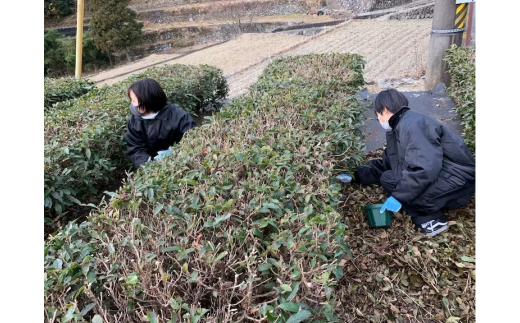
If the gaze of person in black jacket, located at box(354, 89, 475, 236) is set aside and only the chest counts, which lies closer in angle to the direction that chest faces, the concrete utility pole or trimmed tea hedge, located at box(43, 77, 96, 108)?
the trimmed tea hedge

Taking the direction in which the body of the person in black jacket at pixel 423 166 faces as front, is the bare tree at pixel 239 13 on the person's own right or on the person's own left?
on the person's own right

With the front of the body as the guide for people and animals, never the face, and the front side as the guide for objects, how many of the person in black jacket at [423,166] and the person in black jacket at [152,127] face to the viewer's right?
0

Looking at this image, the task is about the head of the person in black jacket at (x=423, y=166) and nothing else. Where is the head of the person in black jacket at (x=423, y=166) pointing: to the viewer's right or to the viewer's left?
to the viewer's left

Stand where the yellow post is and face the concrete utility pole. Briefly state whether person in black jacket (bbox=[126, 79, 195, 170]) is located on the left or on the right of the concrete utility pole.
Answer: right

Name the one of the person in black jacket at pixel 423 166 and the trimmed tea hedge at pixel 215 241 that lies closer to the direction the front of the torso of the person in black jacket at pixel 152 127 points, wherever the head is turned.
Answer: the trimmed tea hedge

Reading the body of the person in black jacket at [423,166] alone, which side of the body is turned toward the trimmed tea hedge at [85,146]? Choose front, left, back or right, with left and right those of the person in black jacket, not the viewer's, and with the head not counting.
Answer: front

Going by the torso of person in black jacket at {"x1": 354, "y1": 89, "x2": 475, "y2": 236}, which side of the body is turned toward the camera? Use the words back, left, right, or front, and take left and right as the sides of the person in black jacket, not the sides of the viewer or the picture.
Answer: left

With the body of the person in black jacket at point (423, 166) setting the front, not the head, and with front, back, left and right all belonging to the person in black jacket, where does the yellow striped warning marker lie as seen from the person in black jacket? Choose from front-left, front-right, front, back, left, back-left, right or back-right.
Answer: right

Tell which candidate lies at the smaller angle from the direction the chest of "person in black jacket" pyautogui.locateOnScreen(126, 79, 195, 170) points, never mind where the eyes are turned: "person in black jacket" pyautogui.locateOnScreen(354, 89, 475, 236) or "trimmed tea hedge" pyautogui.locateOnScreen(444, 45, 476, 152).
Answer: the person in black jacket

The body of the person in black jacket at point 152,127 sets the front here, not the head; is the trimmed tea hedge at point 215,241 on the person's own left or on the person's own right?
on the person's own left
